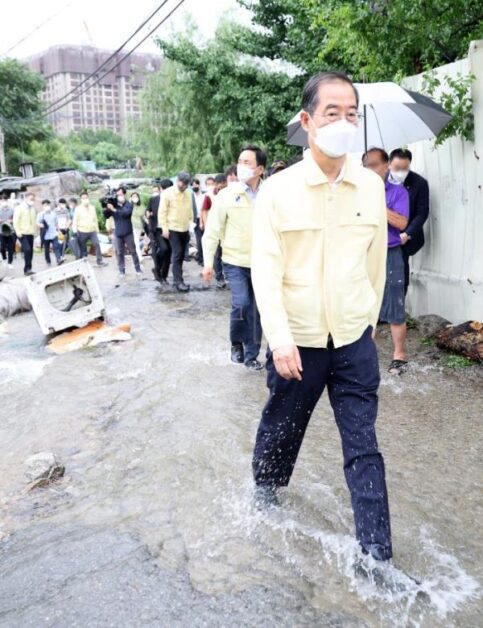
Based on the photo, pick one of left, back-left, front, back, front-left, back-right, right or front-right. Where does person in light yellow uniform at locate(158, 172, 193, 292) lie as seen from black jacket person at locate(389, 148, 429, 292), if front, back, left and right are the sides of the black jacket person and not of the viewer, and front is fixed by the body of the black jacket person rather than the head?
right

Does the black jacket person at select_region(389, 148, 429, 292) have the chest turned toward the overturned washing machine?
no

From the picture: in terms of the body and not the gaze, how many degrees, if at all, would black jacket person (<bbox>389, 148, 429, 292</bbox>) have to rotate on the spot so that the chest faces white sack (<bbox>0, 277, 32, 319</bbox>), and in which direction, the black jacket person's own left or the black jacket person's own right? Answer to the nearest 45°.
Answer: approximately 90° to the black jacket person's own right

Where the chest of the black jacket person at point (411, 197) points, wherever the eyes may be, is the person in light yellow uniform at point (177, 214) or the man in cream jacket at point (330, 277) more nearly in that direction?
the man in cream jacket

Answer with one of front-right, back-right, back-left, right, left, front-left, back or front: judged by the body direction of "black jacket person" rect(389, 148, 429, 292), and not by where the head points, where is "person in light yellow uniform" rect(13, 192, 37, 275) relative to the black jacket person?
right

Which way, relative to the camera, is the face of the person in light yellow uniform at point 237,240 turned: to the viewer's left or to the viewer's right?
to the viewer's left

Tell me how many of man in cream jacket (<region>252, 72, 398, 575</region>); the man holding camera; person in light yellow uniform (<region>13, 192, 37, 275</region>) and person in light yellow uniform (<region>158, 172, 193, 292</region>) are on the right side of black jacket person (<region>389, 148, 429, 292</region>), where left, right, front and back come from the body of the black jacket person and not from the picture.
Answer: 3

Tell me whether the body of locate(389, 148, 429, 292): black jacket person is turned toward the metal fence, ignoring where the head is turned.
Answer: no

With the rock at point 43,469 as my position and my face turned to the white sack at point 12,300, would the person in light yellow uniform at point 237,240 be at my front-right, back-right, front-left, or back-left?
front-right

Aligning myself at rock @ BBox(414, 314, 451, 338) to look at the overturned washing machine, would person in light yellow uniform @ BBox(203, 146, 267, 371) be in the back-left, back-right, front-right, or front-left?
front-left

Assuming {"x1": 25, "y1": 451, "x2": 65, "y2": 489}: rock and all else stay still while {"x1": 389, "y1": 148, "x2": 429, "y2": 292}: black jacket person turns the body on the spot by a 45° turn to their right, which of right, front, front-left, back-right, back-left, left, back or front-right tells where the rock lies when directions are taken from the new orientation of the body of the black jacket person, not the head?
front-left

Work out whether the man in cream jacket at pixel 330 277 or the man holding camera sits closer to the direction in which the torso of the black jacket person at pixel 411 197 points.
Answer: the man in cream jacket

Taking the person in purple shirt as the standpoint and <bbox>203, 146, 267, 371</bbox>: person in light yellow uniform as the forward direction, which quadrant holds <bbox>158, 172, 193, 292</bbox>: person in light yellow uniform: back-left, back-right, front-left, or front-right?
front-right

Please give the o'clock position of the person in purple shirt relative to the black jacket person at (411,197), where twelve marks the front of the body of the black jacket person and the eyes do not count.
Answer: The person in purple shirt is roughly at 11 o'clock from the black jacket person.
